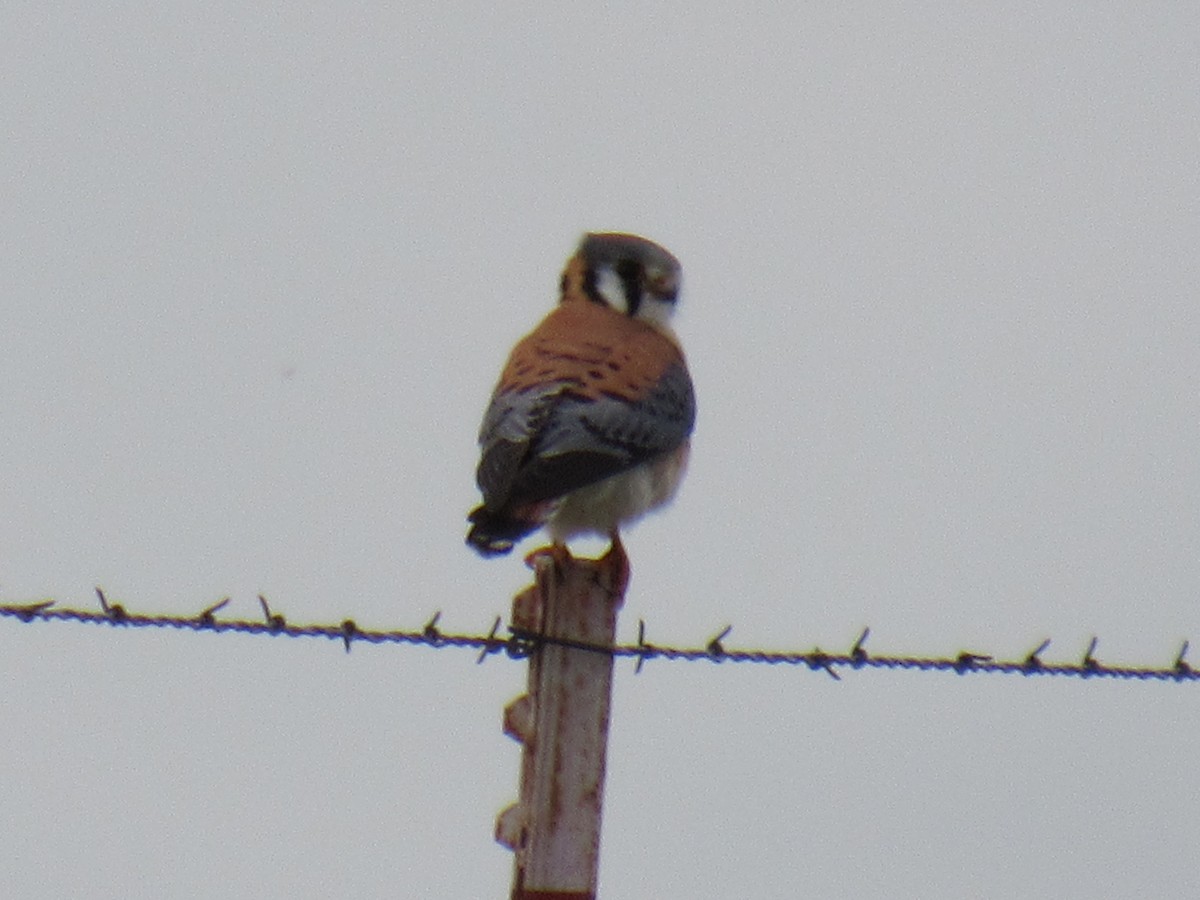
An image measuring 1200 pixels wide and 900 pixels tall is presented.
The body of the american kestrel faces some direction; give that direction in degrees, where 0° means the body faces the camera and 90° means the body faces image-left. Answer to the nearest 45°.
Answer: approximately 225°
